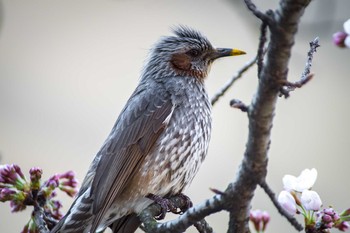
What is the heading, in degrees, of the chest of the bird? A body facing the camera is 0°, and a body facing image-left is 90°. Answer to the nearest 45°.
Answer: approximately 270°
